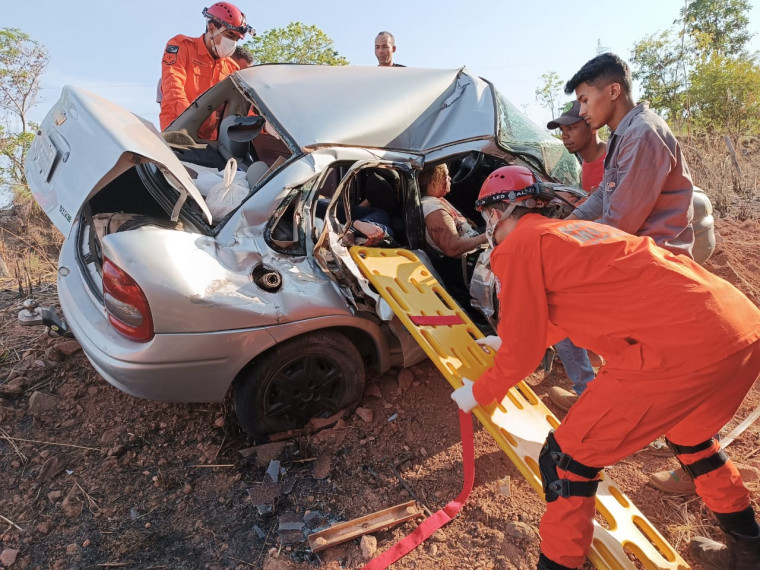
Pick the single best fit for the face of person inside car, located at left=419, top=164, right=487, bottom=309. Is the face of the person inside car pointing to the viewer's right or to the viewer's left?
to the viewer's right

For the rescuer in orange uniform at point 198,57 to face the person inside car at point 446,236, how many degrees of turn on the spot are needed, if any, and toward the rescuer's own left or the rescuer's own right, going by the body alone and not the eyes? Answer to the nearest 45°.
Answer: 0° — they already face them

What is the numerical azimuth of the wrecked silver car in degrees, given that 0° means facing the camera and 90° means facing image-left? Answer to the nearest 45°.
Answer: approximately 225°

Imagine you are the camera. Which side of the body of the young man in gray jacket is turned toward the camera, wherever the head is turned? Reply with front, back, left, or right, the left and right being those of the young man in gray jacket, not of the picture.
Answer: left

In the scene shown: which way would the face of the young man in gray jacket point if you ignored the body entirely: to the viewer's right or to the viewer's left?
to the viewer's left

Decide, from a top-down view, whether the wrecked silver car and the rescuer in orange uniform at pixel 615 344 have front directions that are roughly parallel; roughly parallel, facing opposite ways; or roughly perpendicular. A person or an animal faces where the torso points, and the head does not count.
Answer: roughly perpendicular

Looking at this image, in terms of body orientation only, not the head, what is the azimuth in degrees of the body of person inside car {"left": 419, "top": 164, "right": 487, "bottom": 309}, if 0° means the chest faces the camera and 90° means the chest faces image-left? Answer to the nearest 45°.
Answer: approximately 270°

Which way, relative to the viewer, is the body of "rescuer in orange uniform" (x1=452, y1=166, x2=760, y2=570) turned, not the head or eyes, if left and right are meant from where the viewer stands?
facing to the left of the viewer

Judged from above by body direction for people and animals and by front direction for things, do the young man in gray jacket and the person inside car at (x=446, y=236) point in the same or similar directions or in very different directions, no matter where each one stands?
very different directions

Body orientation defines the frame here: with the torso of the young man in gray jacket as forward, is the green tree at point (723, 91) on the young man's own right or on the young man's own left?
on the young man's own right
